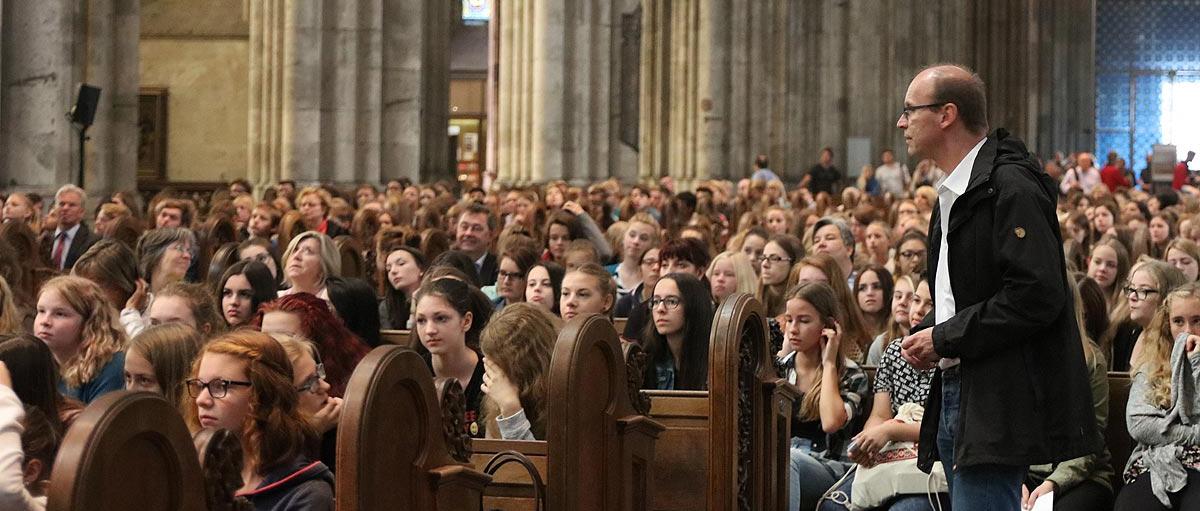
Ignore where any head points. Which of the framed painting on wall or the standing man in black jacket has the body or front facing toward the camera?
the framed painting on wall

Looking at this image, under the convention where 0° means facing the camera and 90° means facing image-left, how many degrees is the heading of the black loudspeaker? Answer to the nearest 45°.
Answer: approximately 315°

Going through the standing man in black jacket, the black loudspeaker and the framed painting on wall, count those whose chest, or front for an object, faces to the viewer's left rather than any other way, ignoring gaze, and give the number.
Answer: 1

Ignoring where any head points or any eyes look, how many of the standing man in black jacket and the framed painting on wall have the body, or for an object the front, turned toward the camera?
1

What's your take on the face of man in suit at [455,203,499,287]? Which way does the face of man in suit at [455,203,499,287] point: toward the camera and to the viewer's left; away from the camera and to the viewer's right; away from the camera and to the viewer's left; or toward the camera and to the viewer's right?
toward the camera and to the viewer's left

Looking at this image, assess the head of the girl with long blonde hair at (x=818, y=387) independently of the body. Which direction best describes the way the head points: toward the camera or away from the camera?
toward the camera

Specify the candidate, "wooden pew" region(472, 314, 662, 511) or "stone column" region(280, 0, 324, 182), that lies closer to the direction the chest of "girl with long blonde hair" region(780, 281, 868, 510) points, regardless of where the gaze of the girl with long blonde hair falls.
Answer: the wooden pew

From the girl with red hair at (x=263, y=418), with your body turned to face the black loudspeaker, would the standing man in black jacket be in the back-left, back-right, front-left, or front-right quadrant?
back-right

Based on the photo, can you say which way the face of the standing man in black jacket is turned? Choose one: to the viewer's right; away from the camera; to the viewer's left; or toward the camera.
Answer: to the viewer's left

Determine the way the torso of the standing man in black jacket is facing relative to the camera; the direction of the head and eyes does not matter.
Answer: to the viewer's left

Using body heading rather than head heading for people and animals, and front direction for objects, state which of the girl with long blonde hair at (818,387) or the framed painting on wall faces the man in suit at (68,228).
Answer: the framed painting on wall

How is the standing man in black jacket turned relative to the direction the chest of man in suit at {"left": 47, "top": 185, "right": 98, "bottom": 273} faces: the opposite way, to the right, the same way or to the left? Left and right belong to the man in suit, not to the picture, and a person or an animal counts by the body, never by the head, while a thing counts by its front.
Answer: to the right

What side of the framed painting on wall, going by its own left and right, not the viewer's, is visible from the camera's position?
front

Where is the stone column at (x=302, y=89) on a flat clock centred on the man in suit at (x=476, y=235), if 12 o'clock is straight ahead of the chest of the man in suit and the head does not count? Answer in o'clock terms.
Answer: The stone column is roughly at 4 o'clock from the man in suit.
